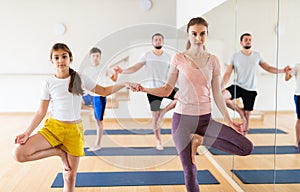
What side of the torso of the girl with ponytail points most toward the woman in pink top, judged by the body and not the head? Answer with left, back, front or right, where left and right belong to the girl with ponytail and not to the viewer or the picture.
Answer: left
